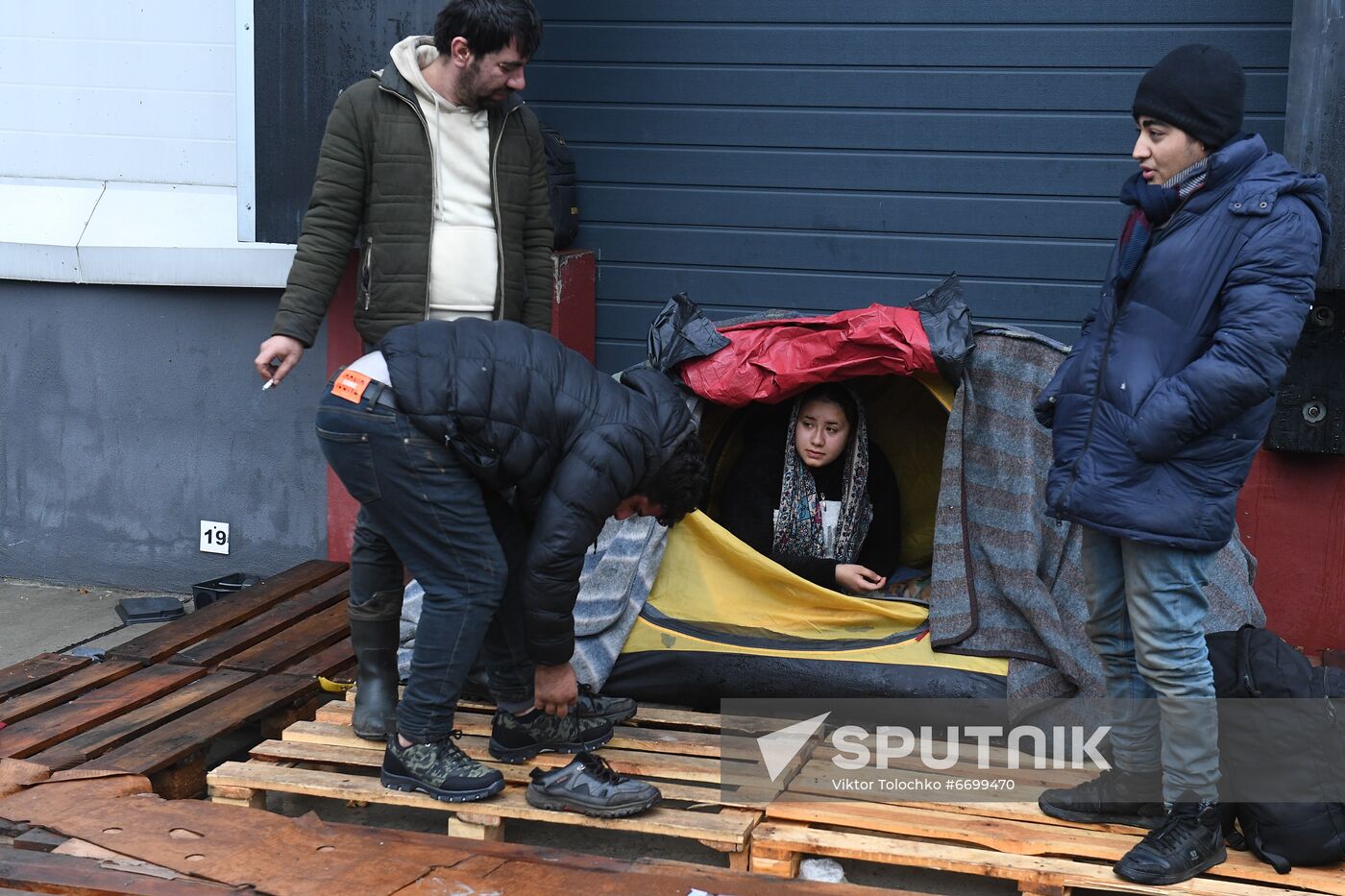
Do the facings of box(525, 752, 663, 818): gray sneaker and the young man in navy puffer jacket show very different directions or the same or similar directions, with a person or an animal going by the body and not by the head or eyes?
very different directions

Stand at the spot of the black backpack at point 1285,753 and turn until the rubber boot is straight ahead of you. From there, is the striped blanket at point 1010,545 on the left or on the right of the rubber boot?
right

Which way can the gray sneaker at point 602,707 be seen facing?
to the viewer's right

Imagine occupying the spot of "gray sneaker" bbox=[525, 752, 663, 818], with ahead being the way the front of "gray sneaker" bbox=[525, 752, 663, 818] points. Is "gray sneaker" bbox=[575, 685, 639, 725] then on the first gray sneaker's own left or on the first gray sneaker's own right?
on the first gray sneaker's own left

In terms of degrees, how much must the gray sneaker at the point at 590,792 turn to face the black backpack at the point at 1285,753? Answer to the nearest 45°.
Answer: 0° — it already faces it

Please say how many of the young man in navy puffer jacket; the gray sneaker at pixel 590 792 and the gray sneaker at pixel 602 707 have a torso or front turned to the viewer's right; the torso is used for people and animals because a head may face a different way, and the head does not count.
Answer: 2

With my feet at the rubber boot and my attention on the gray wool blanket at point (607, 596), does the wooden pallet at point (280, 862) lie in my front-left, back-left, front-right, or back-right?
back-right

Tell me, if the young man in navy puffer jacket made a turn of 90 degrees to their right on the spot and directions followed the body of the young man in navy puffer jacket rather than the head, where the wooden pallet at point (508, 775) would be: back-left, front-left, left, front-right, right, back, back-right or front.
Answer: front-left

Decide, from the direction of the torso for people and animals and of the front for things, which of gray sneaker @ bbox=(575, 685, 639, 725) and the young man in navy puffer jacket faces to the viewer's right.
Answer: the gray sneaker

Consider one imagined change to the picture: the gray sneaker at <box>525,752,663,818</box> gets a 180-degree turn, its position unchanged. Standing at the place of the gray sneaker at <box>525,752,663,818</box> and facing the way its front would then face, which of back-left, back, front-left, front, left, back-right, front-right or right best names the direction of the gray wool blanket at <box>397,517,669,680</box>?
right

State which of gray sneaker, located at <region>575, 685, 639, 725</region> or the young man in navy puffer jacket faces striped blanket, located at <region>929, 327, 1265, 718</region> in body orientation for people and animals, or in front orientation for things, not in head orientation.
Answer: the gray sneaker

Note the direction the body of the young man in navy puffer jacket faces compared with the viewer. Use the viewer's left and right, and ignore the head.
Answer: facing the viewer and to the left of the viewer

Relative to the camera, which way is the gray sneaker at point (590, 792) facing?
to the viewer's right

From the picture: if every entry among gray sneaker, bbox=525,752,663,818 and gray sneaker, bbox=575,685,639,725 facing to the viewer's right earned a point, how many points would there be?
2

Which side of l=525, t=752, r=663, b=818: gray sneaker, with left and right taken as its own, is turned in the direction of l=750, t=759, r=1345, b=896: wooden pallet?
front
